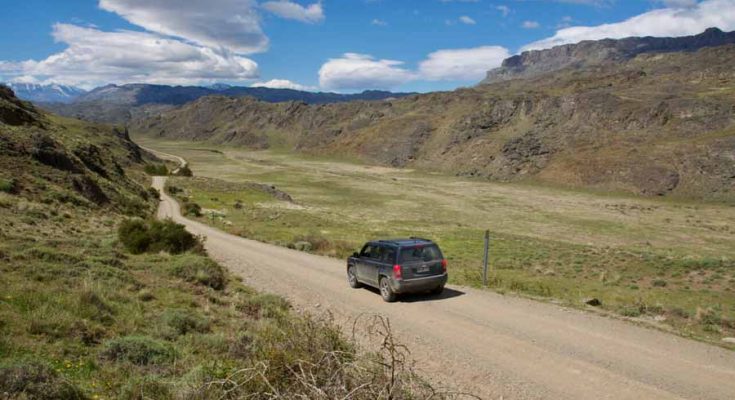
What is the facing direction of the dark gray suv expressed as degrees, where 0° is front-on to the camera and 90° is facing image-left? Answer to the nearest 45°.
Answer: approximately 135°

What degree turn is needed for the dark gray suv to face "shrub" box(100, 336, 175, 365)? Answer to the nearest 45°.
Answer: approximately 90° to its left

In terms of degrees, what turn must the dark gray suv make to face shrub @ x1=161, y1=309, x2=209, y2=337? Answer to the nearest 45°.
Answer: approximately 90° to its left

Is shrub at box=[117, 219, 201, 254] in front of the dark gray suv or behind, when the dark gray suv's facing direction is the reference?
in front

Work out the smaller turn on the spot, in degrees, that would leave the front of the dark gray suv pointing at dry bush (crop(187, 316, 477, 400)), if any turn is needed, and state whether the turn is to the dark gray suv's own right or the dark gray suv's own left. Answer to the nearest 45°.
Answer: approximately 135° to the dark gray suv's own left

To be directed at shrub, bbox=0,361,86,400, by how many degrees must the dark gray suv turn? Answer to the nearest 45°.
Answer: approximately 90° to its left

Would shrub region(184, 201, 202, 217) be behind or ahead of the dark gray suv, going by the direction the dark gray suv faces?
ahead

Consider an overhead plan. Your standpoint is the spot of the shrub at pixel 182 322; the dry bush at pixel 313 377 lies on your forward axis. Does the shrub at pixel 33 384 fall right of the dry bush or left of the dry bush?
right
